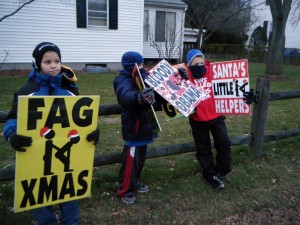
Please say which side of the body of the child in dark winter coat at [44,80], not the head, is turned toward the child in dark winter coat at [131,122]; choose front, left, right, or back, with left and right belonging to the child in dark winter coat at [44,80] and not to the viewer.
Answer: left

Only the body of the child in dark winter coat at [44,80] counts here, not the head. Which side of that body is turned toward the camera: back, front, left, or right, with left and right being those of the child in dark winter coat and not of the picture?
front

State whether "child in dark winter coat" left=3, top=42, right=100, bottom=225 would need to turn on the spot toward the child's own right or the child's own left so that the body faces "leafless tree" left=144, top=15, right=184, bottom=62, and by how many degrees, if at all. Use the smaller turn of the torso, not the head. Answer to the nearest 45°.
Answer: approximately 135° to the child's own left

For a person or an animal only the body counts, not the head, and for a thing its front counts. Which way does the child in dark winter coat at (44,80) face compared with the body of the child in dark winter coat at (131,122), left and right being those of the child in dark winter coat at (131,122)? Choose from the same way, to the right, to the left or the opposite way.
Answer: to the right

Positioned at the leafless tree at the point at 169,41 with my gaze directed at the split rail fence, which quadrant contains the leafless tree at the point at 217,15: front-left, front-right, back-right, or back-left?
back-left

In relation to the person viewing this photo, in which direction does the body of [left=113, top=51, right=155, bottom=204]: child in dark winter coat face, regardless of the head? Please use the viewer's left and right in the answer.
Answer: facing to the right of the viewer

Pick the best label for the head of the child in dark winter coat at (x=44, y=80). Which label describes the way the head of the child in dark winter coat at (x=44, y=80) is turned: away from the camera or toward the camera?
toward the camera
